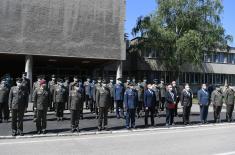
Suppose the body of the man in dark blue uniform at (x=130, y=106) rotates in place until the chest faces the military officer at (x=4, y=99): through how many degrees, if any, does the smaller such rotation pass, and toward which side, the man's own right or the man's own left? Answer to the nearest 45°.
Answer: approximately 90° to the man's own right

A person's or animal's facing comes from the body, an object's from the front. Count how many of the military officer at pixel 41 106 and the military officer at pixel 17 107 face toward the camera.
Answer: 2

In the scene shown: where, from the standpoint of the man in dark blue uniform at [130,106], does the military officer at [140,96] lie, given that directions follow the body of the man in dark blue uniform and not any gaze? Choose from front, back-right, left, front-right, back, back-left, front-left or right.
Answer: back

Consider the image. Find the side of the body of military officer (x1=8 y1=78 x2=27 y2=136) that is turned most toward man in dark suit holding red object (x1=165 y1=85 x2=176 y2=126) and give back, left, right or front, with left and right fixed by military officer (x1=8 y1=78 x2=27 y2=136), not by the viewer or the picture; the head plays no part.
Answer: left

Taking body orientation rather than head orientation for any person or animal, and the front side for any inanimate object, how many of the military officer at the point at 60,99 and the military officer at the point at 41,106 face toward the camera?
2

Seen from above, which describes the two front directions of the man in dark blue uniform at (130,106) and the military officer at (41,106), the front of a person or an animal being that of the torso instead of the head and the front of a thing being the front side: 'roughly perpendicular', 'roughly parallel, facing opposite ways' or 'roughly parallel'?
roughly parallel

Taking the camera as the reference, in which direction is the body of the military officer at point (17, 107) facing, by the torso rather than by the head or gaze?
toward the camera

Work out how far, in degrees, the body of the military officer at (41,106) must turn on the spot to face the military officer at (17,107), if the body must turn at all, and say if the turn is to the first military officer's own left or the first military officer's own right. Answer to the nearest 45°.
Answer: approximately 90° to the first military officer's own right

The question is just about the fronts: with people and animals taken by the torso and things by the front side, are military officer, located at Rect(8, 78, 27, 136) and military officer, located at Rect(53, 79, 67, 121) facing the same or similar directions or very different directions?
same or similar directions

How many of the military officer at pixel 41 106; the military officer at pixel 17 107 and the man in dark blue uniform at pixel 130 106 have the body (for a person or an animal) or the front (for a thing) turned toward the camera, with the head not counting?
3

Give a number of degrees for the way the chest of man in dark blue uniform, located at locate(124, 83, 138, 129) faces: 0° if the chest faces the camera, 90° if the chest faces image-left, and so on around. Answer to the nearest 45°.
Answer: approximately 0°

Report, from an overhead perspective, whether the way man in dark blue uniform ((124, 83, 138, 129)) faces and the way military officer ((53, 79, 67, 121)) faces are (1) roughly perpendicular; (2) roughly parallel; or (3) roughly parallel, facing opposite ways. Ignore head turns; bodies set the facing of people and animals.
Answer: roughly parallel

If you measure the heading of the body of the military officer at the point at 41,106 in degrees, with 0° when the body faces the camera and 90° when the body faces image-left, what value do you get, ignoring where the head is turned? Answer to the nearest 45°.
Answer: approximately 0°

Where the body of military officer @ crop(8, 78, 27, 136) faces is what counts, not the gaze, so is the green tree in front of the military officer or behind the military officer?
behind

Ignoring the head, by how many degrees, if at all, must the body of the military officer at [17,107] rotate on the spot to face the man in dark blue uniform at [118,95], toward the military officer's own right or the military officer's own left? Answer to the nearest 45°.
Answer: approximately 135° to the military officer's own left
